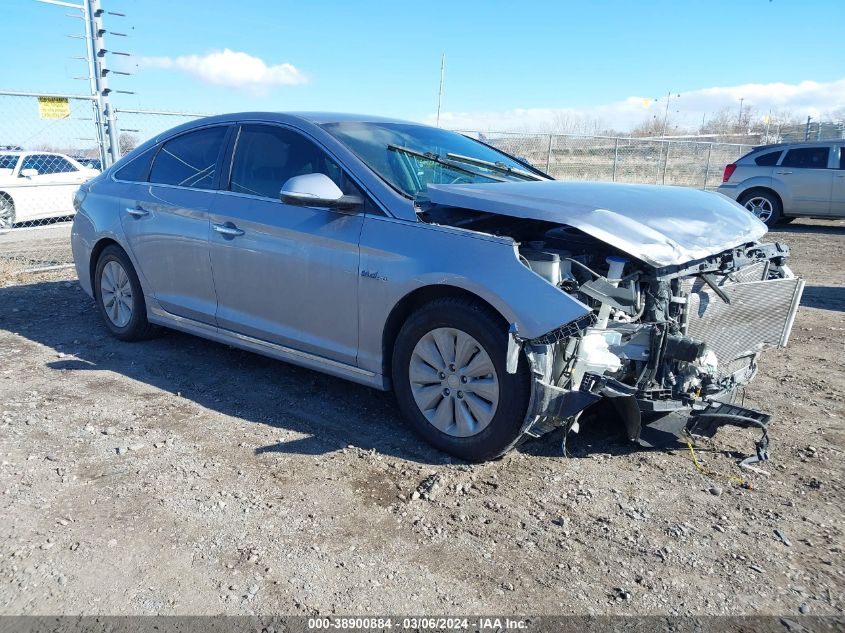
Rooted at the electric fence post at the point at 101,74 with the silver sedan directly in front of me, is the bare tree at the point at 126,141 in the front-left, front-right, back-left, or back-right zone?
back-left

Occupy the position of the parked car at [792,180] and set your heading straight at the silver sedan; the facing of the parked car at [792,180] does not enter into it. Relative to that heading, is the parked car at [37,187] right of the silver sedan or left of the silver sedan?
right

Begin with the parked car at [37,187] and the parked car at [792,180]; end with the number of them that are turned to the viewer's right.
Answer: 1

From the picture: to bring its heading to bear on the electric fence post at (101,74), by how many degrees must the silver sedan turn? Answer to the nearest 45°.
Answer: approximately 180°

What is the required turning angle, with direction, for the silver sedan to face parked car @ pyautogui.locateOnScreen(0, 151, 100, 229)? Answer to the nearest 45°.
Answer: approximately 180°

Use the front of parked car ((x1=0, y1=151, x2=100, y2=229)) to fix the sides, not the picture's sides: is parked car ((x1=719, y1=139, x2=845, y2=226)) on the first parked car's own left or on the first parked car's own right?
on the first parked car's own left

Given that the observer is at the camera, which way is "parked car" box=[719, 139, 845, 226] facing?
facing to the right of the viewer
